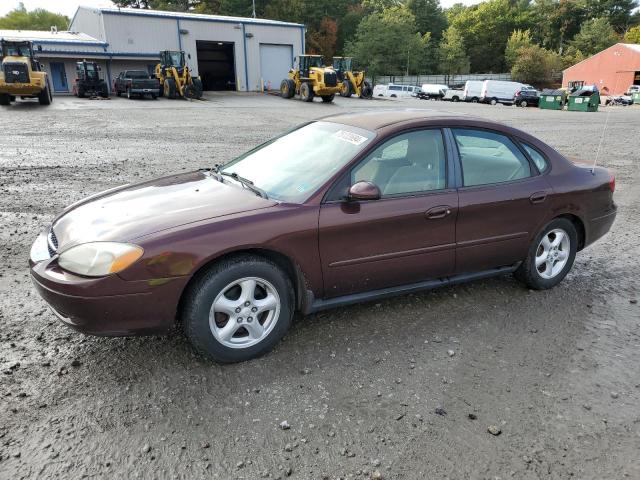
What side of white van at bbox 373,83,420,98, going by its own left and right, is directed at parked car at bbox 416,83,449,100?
front

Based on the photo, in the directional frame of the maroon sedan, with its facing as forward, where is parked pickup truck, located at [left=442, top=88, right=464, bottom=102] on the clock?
The parked pickup truck is roughly at 5 o'clock from the maroon sedan.

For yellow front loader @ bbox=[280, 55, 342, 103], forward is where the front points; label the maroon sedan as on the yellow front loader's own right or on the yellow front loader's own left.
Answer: on the yellow front loader's own left

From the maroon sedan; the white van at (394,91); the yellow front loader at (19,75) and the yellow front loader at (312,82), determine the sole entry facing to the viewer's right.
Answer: the white van

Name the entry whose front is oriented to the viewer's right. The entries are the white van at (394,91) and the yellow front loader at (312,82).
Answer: the white van
